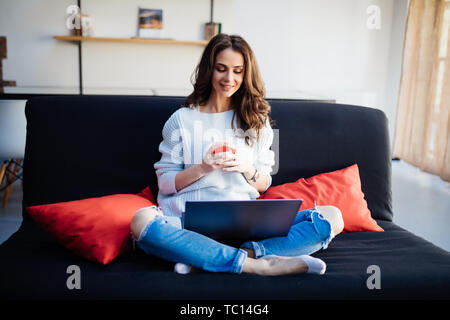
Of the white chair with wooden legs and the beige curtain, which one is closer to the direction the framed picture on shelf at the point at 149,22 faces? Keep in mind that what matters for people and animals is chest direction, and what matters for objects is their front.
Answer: the white chair with wooden legs

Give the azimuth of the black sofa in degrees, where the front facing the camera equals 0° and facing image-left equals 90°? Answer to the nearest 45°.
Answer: approximately 0°

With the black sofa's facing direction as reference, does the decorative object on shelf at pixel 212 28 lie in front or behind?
behind

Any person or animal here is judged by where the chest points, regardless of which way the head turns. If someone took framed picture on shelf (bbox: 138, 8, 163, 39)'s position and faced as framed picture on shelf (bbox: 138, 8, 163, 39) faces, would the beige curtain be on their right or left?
on their left

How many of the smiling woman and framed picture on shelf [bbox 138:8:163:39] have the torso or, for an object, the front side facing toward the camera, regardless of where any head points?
2

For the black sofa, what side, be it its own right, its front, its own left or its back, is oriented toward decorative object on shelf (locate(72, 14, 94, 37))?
back

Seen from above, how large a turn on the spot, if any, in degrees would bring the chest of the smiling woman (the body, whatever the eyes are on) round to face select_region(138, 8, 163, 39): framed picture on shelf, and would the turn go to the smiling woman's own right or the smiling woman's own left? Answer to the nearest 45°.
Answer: approximately 180°

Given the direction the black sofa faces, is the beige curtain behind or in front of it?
behind

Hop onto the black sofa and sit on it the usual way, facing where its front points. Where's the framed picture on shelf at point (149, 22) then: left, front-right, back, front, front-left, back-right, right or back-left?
back
